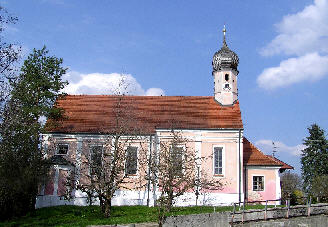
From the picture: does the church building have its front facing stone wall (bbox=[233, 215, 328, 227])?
no

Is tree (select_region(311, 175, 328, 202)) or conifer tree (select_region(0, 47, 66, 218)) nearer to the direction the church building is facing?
the conifer tree

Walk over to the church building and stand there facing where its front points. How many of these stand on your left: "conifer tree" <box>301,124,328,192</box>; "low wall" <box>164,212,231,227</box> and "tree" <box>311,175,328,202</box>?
1

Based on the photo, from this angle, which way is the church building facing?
to the viewer's left

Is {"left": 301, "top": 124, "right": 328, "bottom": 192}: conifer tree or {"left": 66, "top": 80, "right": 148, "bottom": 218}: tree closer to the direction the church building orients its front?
the tree

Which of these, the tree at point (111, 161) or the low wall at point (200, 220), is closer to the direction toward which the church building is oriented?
the low wall

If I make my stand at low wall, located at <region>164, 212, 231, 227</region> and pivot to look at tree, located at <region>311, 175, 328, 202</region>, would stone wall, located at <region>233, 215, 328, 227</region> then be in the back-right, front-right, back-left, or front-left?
front-right

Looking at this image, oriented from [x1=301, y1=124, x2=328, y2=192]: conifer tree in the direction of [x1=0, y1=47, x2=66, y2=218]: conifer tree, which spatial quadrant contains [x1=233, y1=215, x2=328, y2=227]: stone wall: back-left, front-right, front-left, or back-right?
front-left
